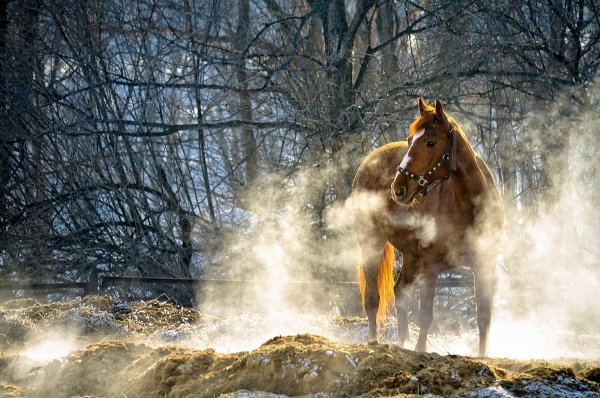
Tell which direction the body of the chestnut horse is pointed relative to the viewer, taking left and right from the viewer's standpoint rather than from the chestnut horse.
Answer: facing the viewer and to the right of the viewer
